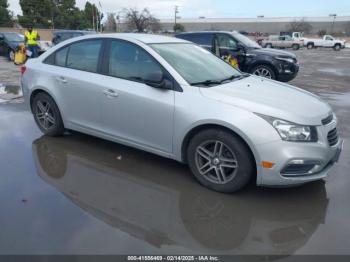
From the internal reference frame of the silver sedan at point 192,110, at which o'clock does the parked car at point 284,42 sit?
The parked car is roughly at 8 o'clock from the silver sedan.

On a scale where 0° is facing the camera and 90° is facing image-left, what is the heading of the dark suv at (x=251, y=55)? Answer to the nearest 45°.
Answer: approximately 315°

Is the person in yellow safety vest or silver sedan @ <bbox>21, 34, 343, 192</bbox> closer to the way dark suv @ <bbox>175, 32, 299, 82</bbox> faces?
the silver sedan

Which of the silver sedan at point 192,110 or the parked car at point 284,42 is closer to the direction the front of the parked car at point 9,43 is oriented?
the silver sedan

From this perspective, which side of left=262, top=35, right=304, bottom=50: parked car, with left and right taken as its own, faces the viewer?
right
